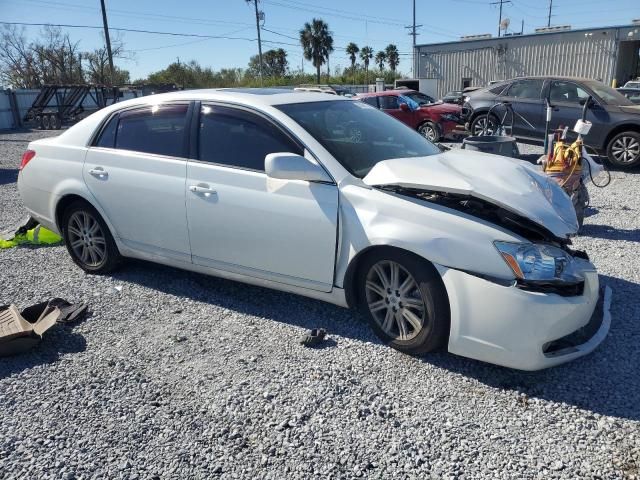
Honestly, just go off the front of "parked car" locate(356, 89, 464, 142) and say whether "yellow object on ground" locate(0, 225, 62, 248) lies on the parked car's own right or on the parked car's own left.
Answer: on the parked car's own right

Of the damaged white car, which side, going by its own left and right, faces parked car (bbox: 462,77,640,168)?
left

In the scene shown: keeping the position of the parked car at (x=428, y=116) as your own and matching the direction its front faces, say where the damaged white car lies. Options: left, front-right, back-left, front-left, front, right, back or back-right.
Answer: front-right

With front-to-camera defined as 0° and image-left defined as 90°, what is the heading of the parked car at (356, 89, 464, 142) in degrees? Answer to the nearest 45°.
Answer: approximately 315°

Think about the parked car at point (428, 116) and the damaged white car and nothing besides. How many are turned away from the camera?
0

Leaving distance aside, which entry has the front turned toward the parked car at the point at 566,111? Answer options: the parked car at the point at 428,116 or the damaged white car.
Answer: the parked car at the point at 428,116

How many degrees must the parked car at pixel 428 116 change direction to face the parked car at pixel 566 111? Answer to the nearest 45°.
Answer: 0° — it already faces it

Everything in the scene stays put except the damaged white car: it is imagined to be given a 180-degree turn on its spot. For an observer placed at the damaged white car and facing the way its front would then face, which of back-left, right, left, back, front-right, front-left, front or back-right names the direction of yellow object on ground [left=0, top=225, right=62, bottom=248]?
front
